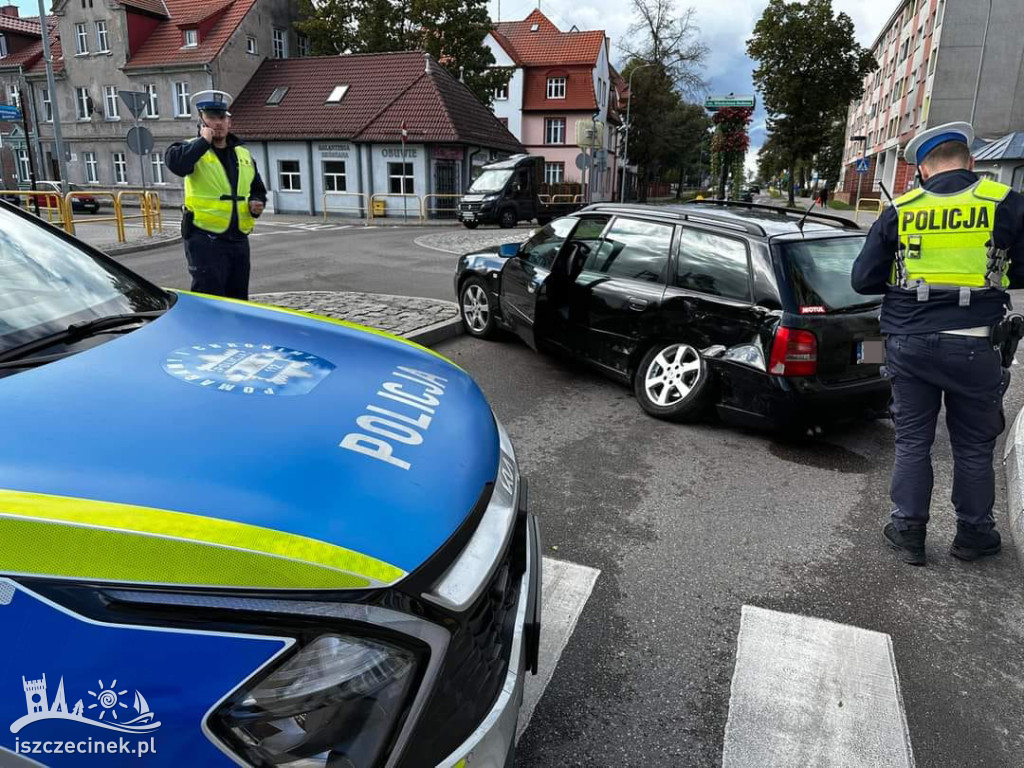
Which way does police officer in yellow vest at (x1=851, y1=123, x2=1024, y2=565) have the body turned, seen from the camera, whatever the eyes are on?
away from the camera

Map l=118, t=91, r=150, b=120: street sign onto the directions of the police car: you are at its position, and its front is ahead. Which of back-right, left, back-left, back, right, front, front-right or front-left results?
back-left

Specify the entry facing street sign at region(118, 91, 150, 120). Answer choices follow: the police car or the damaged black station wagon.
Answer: the damaged black station wagon

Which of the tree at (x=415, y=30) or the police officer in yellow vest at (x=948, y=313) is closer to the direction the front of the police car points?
the police officer in yellow vest

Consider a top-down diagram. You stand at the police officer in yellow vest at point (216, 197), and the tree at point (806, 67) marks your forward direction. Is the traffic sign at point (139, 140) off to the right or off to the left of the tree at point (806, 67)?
left

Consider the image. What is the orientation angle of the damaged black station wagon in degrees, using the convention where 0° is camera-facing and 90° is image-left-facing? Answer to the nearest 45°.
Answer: approximately 135°

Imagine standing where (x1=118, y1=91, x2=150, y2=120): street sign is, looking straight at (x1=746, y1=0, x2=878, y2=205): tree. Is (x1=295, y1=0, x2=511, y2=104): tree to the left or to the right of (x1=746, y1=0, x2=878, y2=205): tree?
left

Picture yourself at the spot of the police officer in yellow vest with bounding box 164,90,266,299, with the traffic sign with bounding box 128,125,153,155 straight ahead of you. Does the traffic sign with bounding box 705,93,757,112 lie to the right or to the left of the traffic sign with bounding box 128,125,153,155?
right

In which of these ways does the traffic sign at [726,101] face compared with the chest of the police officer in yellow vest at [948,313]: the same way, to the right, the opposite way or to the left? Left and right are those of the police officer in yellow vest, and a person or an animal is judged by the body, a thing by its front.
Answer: the opposite way

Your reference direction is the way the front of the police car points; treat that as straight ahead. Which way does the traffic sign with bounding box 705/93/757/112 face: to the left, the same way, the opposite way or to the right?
to the right

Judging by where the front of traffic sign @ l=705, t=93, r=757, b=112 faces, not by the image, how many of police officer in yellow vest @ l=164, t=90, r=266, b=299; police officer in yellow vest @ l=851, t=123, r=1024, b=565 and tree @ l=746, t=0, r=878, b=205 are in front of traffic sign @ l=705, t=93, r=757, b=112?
2
